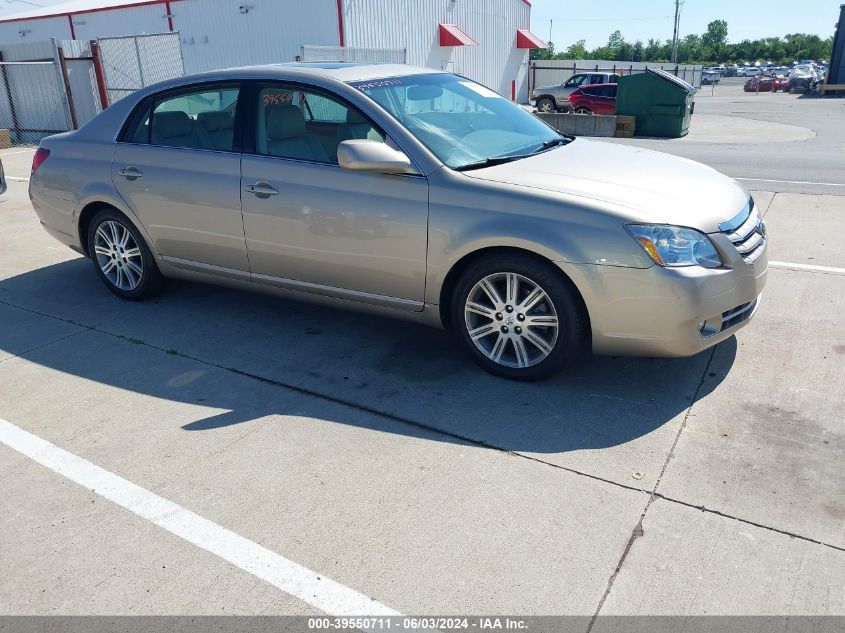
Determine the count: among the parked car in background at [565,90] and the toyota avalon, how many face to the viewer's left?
1

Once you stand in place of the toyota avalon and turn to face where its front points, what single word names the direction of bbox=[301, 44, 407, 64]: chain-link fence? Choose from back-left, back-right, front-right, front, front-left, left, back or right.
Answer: back-left

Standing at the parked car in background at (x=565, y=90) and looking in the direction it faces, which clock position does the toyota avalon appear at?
The toyota avalon is roughly at 9 o'clock from the parked car in background.

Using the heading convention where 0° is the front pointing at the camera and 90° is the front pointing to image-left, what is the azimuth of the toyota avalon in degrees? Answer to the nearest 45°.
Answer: approximately 315°

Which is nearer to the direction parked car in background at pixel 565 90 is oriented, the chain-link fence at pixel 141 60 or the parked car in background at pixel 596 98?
the chain-link fence

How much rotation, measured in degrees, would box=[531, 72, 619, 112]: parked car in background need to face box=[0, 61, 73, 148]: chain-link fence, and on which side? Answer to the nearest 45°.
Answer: approximately 45° to its left

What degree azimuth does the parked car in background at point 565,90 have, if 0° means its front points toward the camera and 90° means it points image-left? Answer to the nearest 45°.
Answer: approximately 90°

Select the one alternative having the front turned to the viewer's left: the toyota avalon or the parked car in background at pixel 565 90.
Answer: the parked car in background

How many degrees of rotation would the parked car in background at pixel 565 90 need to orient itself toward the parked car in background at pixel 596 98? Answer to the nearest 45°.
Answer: approximately 135° to its left

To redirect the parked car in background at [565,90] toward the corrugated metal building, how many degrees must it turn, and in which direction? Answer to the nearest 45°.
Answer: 0° — it already faces it
